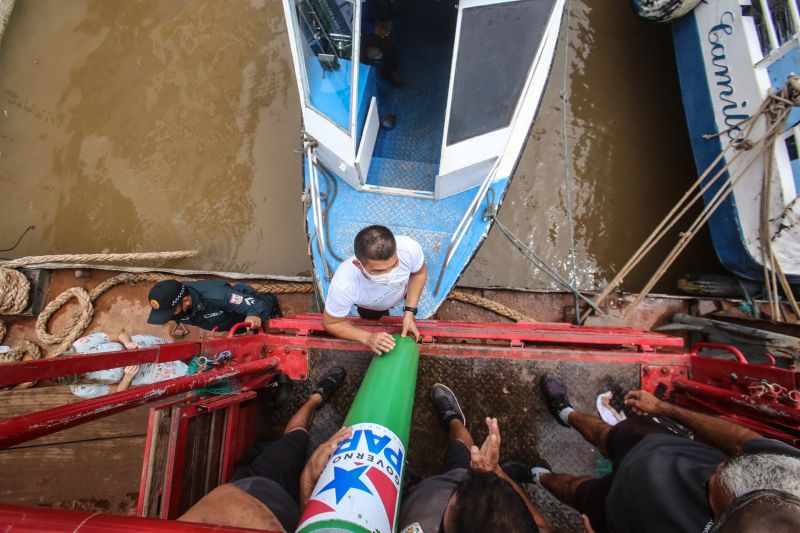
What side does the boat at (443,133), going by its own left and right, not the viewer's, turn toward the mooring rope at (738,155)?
left

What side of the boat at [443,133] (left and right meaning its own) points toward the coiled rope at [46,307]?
right

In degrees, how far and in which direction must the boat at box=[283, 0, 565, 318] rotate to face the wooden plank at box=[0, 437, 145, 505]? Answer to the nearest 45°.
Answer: approximately 90° to its right

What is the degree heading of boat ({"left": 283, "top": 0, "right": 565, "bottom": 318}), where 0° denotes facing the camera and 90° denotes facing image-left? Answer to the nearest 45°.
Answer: approximately 0°

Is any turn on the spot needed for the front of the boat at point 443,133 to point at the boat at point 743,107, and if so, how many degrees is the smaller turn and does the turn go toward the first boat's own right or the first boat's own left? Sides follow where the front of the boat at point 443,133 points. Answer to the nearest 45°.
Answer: approximately 90° to the first boat's own left

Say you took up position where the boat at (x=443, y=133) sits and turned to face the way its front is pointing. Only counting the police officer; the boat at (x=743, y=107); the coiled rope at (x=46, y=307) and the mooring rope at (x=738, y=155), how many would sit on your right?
2

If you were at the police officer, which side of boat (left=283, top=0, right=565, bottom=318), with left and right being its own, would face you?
right

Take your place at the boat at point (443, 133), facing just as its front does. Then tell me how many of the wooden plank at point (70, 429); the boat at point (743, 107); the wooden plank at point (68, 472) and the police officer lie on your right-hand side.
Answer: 3
